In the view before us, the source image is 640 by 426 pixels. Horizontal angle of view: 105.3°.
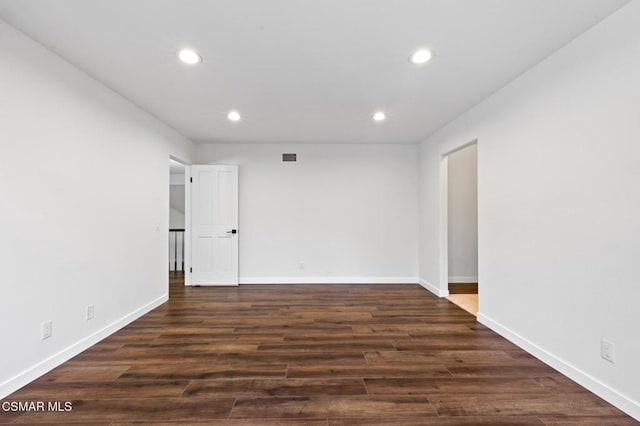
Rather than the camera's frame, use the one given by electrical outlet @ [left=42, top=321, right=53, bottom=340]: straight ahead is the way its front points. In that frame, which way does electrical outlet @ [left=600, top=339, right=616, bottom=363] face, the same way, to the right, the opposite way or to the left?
the opposite way

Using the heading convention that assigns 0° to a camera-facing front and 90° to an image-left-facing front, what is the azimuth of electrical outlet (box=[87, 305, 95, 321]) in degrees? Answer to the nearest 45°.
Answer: approximately 315°

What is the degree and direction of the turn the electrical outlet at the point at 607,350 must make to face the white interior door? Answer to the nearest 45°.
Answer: approximately 45° to its right

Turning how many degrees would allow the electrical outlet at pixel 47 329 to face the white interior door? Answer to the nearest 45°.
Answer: approximately 90° to its left

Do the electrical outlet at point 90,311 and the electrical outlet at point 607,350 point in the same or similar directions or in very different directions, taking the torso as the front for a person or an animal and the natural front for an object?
very different directions

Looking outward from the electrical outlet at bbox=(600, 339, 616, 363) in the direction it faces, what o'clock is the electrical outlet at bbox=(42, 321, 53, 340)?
the electrical outlet at bbox=(42, 321, 53, 340) is roughly at 12 o'clock from the electrical outlet at bbox=(600, 339, 616, 363).

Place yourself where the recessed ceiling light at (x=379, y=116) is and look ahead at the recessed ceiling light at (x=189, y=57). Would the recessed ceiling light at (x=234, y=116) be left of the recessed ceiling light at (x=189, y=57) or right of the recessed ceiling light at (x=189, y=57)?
right

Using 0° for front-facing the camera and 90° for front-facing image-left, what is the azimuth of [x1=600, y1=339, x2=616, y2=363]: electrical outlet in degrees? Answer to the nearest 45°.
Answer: approximately 45°
